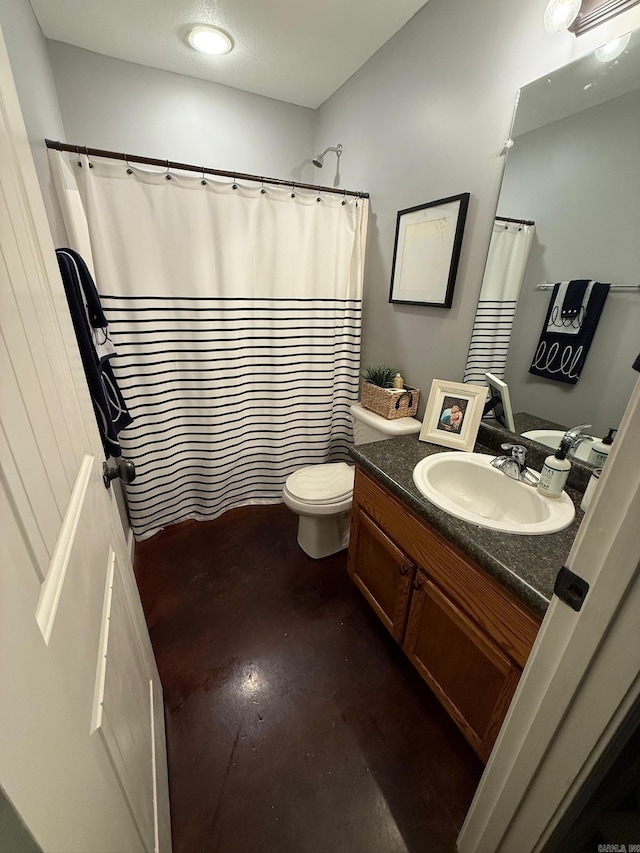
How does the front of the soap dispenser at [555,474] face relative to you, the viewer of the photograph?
facing the viewer and to the left of the viewer

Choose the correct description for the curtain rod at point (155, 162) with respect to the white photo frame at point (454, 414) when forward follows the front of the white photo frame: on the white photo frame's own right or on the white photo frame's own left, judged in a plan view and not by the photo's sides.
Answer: on the white photo frame's own right

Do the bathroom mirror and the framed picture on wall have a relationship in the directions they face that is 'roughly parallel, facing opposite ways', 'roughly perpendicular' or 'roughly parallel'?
roughly parallel

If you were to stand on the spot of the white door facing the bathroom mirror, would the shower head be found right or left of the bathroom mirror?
left

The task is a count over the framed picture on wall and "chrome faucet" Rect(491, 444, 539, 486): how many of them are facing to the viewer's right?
0

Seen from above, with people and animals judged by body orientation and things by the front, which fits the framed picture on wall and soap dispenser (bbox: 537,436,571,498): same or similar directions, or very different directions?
same or similar directions

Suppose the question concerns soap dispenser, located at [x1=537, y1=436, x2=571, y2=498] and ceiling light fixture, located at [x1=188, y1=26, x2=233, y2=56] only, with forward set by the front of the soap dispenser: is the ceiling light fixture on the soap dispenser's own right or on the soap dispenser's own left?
on the soap dispenser's own right

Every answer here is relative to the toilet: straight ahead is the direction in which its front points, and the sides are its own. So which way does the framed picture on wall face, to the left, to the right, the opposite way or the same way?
the same way

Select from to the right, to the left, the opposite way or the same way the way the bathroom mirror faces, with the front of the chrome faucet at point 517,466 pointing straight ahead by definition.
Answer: the same way

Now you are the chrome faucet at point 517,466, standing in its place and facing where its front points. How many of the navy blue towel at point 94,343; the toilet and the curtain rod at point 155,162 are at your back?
0

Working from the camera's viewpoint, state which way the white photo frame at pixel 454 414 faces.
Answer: facing the viewer

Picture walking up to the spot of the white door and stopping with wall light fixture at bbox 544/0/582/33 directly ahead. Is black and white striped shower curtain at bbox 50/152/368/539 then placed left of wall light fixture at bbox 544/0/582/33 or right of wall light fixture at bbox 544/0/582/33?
left

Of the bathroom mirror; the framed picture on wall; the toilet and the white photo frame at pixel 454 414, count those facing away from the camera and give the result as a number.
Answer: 0
